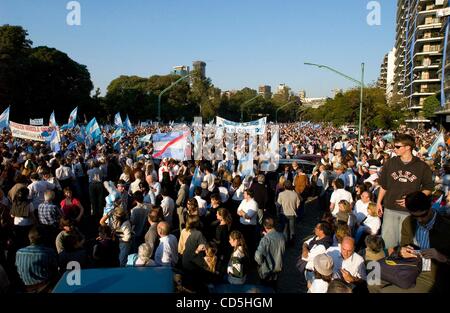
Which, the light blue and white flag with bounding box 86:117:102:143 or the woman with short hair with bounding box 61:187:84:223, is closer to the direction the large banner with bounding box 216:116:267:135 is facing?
the woman with short hair

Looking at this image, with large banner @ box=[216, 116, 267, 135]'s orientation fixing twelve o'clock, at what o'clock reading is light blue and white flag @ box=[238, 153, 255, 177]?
The light blue and white flag is roughly at 12 o'clock from the large banner.

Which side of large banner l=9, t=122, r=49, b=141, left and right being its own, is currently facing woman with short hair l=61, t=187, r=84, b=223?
front

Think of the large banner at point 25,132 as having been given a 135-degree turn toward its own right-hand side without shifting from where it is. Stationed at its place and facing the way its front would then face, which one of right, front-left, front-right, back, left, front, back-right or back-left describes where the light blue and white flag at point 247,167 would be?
back

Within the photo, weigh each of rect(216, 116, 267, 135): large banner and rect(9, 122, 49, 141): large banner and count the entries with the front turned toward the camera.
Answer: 2

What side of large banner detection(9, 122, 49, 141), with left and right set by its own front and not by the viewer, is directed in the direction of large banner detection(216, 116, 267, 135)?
left

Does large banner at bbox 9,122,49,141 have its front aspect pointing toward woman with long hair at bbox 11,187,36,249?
yes

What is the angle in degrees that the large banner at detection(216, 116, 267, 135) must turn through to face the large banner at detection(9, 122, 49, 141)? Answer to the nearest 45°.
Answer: approximately 90° to its right

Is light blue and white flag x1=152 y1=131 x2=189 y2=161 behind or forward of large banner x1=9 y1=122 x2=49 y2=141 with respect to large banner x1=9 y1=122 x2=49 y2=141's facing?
forward

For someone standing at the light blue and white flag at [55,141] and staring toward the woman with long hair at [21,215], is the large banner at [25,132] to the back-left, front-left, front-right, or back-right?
back-right

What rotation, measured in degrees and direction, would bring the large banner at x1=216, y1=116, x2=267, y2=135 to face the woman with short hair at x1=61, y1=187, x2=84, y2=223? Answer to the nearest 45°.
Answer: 0° — it already faces them

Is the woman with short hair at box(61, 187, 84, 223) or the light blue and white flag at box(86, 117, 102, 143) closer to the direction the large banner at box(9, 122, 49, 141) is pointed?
the woman with short hair

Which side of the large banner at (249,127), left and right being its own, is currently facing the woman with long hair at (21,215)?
front
